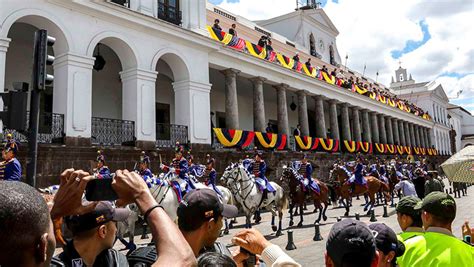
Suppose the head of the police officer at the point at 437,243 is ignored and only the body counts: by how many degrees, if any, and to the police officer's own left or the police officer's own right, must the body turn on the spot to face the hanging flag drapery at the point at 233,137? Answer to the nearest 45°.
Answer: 0° — they already face it

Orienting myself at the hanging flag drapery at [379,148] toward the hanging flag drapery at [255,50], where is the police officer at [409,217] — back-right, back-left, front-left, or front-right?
front-left

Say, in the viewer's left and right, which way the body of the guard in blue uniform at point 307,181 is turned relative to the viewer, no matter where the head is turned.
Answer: facing the viewer and to the left of the viewer

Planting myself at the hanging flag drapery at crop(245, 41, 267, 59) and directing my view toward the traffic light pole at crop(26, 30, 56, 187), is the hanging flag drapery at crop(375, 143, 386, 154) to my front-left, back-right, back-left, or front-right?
back-left

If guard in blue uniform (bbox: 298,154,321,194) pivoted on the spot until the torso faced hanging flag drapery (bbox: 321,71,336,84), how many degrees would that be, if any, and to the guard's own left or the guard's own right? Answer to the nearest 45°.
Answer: approximately 135° to the guard's own right

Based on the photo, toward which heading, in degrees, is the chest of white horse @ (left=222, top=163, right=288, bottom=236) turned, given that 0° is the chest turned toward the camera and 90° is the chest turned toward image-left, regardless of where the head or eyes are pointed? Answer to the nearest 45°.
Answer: approximately 45°
